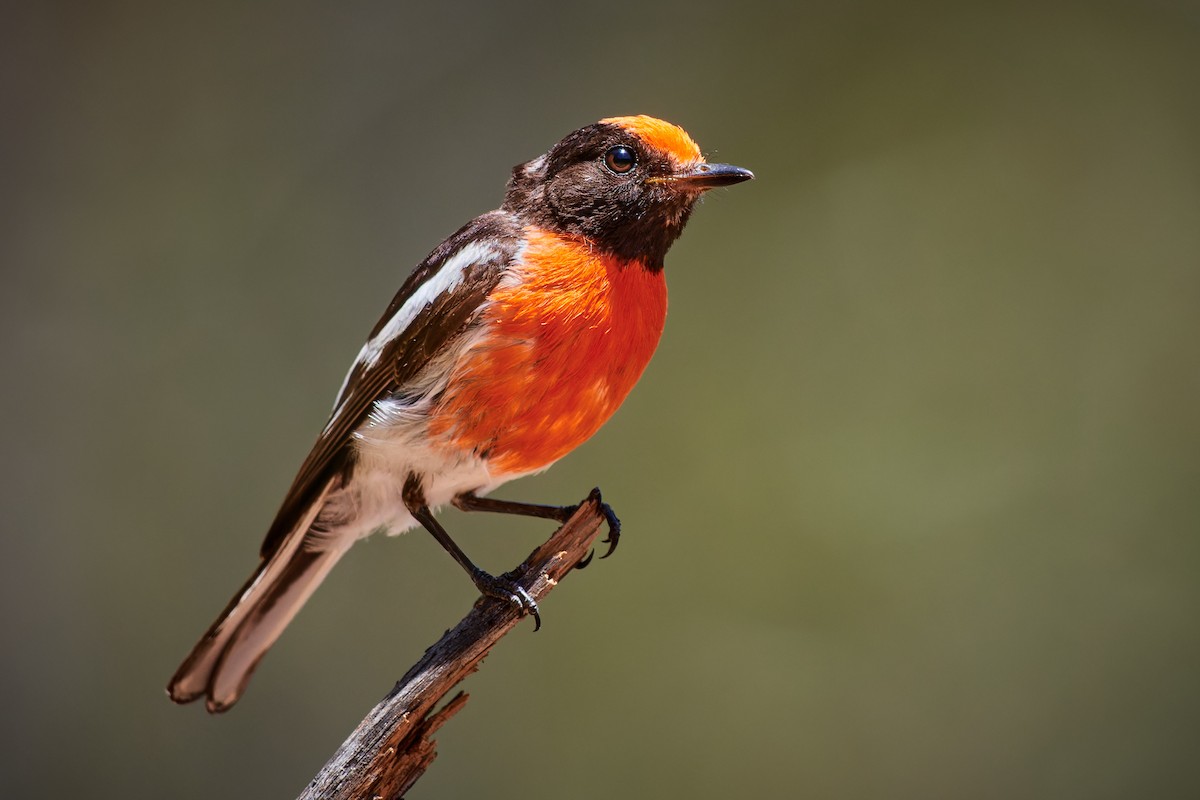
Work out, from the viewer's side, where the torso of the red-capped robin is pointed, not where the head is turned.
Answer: to the viewer's right
